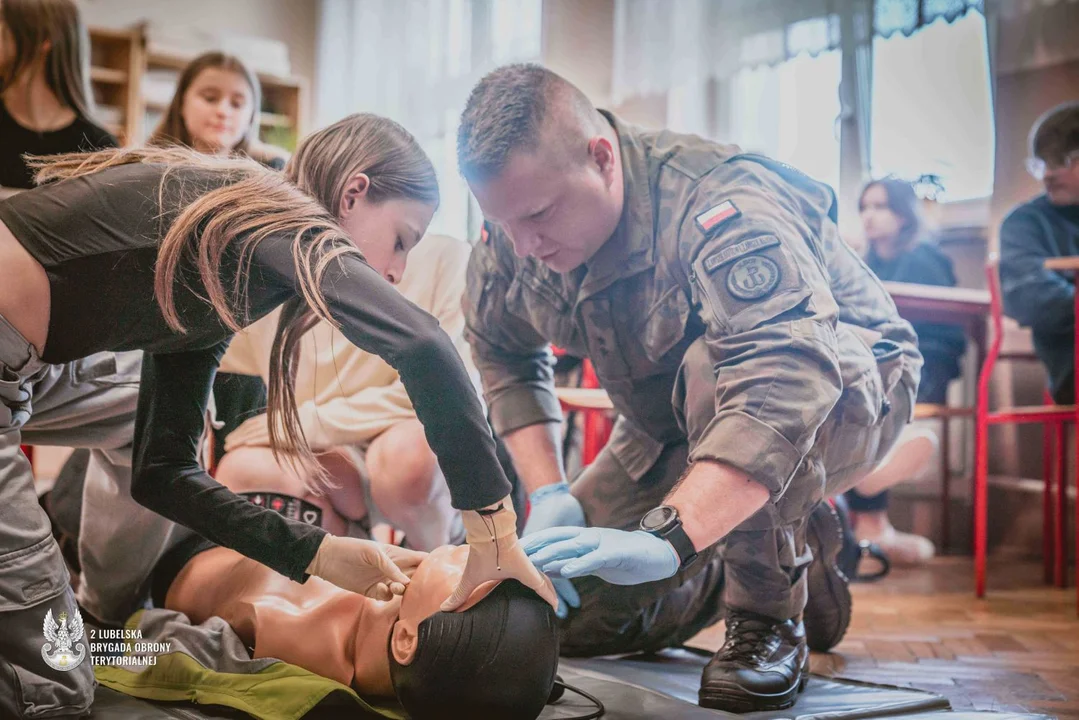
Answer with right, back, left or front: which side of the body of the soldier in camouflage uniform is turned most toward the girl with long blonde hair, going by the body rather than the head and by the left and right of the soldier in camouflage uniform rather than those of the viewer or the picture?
front

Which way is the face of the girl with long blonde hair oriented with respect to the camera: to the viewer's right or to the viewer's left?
to the viewer's right

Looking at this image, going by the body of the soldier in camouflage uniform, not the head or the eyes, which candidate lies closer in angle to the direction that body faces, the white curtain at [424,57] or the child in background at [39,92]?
the child in background

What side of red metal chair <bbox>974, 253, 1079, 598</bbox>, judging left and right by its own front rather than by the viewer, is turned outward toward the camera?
right

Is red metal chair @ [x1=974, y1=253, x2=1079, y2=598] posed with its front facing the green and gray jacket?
no

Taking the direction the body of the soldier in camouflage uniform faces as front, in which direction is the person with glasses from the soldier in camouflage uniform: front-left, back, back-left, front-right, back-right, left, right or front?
back

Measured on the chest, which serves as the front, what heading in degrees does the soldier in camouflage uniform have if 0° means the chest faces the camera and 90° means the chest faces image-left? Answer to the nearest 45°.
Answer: approximately 45°

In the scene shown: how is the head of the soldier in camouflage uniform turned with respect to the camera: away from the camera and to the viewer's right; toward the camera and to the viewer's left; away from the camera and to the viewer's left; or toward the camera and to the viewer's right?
toward the camera and to the viewer's left

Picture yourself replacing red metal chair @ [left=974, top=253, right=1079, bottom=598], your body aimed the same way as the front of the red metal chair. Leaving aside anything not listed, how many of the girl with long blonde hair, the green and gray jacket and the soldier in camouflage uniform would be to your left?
0
